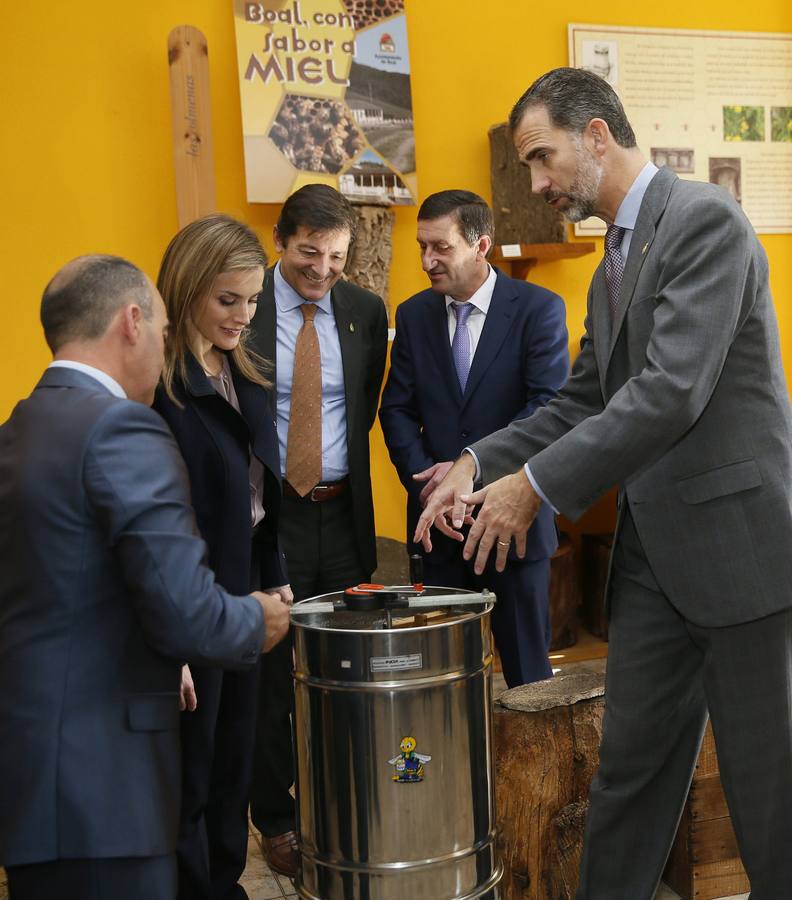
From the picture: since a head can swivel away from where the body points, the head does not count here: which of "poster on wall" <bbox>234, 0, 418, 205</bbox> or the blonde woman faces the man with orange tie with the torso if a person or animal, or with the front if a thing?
the poster on wall

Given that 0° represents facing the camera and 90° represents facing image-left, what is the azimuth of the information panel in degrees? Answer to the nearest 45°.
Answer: approximately 0°

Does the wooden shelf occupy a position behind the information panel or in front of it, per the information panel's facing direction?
in front

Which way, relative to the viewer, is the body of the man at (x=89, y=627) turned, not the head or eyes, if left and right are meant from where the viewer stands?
facing away from the viewer and to the right of the viewer

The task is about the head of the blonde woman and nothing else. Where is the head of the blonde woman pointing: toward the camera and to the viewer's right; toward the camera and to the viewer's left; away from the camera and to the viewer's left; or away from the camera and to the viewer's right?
toward the camera and to the viewer's right

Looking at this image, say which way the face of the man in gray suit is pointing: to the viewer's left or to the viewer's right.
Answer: to the viewer's left

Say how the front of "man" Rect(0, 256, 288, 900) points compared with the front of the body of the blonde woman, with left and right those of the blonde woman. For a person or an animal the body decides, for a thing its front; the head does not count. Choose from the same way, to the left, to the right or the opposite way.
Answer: to the left

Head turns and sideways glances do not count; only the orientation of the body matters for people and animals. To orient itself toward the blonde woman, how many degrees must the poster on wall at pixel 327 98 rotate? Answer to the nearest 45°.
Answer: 0° — it already faces them

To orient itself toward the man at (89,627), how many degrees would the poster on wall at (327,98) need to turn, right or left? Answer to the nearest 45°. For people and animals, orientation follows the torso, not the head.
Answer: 0° — it already faces them

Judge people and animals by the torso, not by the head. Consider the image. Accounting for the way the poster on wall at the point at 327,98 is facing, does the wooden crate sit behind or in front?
in front

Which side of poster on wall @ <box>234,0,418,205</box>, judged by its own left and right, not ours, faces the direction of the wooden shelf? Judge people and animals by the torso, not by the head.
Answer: left

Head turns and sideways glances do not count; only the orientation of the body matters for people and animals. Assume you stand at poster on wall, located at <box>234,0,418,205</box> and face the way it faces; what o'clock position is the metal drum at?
The metal drum is roughly at 12 o'clock from the poster on wall.

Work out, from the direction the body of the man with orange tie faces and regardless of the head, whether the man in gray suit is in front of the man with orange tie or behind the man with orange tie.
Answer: in front

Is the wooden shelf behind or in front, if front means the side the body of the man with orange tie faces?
behind
